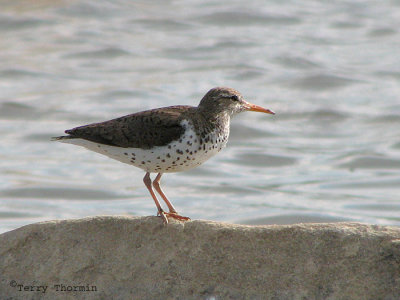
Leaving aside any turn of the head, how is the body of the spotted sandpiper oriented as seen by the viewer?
to the viewer's right
